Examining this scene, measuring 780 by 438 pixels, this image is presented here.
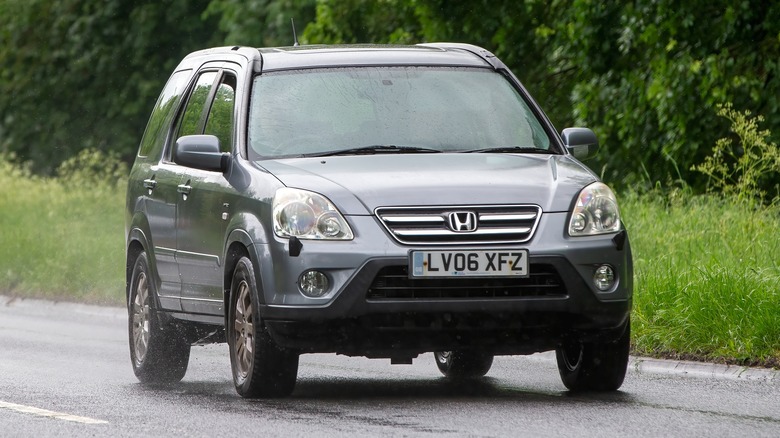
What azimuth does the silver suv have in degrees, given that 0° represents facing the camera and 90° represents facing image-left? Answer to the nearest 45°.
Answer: approximately 0°
